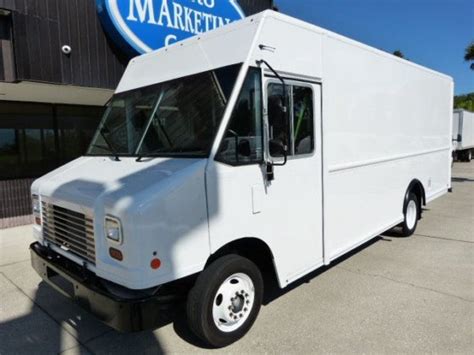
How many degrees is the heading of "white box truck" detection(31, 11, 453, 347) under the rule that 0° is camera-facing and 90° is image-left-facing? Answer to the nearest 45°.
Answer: approximately 45°

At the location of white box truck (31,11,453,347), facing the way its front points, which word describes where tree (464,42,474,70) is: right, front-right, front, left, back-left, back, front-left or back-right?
back
